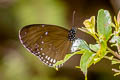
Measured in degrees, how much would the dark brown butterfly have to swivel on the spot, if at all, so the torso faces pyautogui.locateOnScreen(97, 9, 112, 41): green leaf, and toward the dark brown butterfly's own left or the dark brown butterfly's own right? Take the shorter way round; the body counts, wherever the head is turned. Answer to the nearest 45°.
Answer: approximately 45° to the dark brown butterfly's own right

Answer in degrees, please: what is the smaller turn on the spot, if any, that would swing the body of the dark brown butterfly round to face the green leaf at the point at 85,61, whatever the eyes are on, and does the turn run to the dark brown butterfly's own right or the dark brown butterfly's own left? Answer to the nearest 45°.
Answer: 0° — it already faces it

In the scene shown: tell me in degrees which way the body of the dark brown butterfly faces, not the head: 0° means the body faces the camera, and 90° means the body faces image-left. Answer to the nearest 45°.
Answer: approximately 270°
